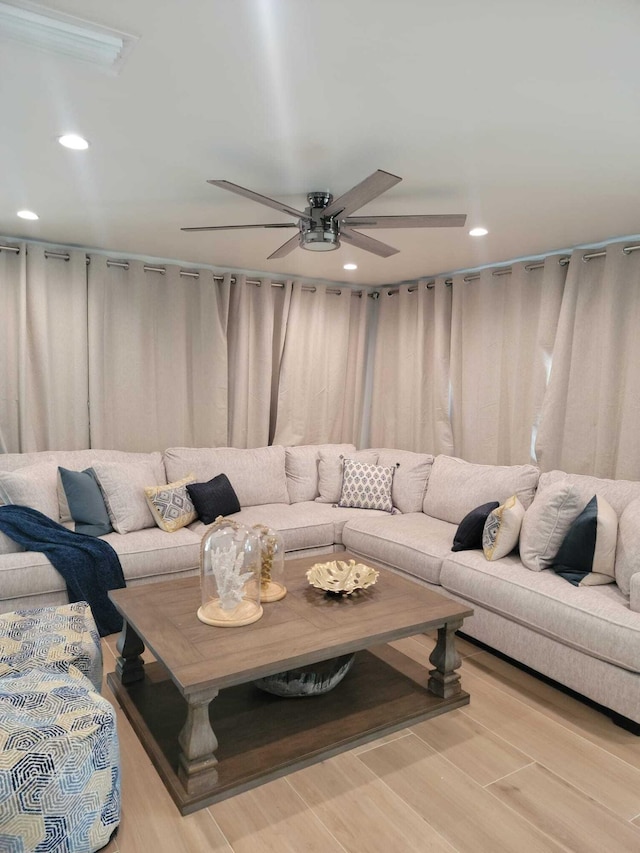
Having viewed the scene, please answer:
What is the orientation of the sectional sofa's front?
toward the camera

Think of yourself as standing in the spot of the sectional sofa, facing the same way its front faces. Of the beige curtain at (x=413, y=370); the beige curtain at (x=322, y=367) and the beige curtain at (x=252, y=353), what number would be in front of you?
0

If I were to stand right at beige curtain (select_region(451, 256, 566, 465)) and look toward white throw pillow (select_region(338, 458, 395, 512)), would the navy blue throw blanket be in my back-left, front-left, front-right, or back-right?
front-left

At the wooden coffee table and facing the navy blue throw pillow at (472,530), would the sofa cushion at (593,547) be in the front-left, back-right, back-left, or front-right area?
front-right

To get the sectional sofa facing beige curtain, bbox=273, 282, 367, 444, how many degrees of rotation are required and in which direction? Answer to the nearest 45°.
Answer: approximately 180°

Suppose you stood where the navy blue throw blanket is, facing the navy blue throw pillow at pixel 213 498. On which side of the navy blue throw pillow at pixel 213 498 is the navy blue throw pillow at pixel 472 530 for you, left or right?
right

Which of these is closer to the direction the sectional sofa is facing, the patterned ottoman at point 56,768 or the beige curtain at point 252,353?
the patterned ottoman

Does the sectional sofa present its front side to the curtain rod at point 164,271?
no

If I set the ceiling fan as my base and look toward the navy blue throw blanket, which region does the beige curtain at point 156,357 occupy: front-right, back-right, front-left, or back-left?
front-right

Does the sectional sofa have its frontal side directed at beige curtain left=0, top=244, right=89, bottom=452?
no

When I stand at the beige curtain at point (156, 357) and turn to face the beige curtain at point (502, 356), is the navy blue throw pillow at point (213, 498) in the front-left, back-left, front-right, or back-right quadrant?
front-right

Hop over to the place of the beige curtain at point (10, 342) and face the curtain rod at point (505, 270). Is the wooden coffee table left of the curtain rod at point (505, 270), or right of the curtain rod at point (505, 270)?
right

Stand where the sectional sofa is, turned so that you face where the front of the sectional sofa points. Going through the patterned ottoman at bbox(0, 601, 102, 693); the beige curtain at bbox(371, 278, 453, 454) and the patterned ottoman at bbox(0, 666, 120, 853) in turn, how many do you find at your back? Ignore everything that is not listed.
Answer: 1

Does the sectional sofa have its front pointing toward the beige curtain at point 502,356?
no
